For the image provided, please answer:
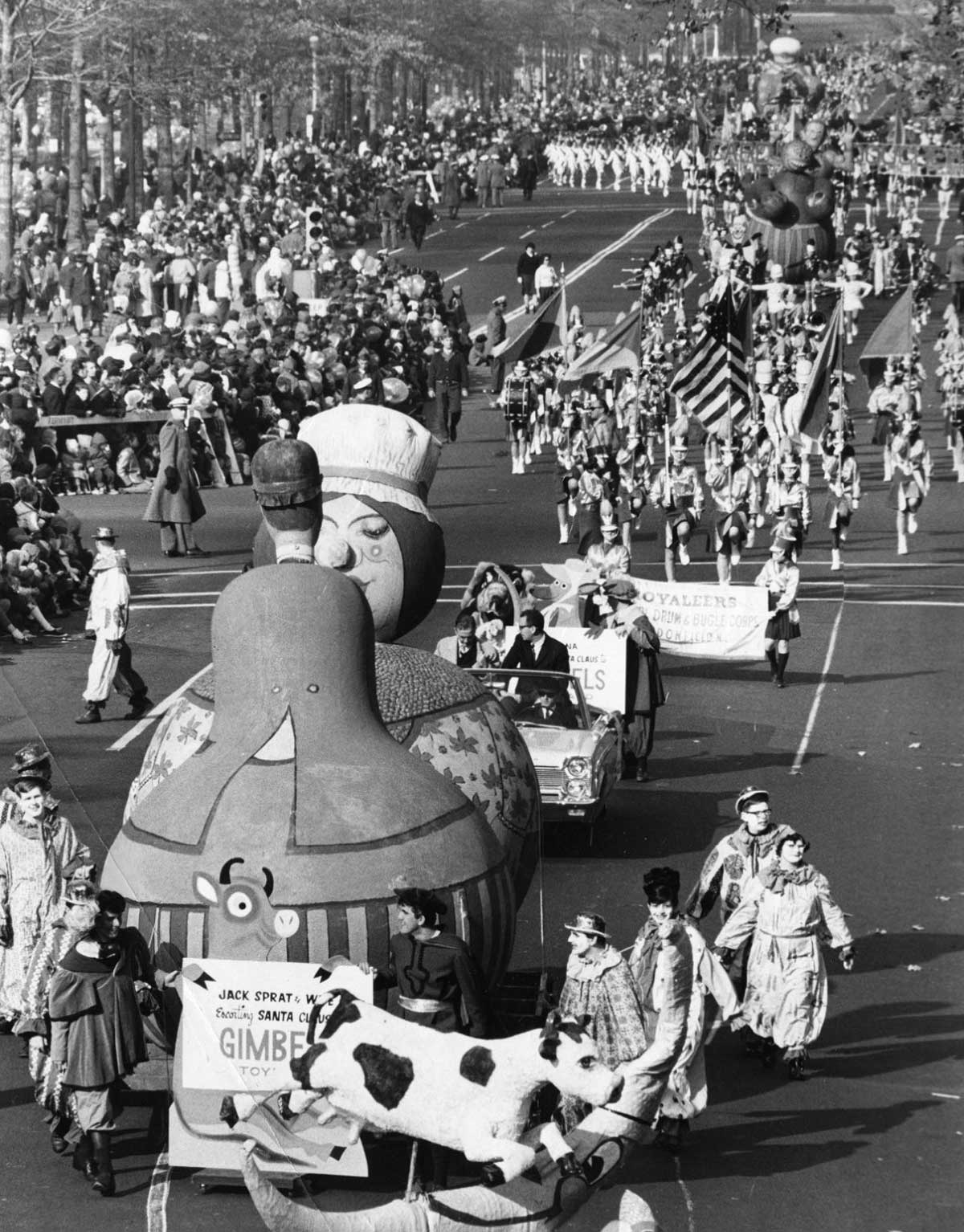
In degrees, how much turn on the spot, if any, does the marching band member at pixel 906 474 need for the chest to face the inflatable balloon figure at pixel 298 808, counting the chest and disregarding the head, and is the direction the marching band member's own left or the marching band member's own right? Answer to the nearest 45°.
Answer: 0° — they already face it

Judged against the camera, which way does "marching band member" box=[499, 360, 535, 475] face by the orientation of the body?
toward the camera

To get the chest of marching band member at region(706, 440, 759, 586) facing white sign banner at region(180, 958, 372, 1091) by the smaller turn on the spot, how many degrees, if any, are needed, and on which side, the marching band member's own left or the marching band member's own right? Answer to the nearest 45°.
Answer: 0° — they already face it

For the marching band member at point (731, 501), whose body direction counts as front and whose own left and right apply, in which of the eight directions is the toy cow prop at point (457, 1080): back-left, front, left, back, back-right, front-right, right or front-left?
front

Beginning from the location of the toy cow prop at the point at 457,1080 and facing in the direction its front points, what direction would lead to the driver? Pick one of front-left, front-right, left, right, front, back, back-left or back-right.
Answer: left

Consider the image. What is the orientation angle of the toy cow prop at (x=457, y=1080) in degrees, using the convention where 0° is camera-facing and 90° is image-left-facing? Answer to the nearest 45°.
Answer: approximately 270°

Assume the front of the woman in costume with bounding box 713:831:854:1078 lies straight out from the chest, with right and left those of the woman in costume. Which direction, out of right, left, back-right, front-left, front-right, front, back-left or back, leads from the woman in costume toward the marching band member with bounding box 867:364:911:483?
back

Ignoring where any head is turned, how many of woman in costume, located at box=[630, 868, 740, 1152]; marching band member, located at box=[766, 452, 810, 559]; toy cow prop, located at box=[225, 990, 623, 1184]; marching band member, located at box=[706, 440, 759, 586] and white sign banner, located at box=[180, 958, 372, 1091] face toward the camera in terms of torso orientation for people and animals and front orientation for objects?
4

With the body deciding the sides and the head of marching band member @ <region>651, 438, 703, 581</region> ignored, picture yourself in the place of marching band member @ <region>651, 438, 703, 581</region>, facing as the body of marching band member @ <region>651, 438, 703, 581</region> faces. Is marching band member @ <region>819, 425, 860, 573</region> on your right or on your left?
on your left

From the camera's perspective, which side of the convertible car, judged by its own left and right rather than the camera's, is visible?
front

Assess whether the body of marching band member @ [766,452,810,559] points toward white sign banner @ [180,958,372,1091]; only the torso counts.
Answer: yes

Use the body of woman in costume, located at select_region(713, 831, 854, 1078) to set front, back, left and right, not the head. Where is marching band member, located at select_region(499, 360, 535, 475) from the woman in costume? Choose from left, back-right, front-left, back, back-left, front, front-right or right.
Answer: back

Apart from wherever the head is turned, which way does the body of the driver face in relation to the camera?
toward the camera
